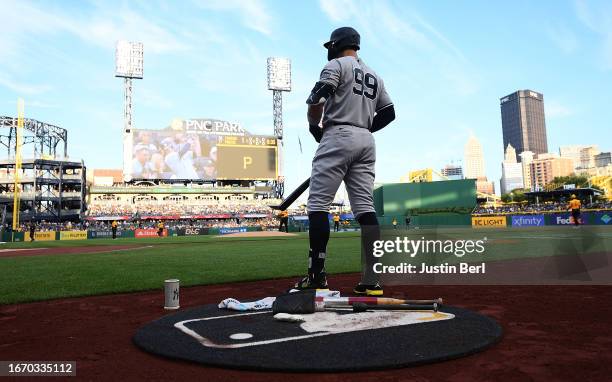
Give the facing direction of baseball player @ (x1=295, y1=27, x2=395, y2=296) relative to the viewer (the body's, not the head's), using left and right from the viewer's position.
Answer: facing away from the viewer and to the left of the viewer

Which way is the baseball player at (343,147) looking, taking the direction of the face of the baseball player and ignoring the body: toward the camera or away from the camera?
away from the camera

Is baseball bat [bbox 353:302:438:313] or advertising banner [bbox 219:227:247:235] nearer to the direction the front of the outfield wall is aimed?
the baseball bat

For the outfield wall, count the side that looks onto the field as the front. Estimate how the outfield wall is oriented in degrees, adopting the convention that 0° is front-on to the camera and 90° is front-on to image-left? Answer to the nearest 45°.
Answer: approximately 0°

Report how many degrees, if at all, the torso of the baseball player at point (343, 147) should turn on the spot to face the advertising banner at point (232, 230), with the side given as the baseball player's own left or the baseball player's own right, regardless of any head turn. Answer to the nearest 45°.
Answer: approximately 45° to the baseball player's own right

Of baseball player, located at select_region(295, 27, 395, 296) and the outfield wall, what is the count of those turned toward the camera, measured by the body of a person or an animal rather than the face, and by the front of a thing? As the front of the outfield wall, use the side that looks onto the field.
1

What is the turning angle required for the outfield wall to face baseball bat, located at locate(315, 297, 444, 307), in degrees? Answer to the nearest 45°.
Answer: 0° — it already faces it

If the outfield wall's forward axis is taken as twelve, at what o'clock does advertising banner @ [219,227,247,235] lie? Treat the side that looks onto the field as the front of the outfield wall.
The advertising banner is roughly at 3 o'clock from the outfield wall.

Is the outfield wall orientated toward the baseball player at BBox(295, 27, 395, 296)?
yes
